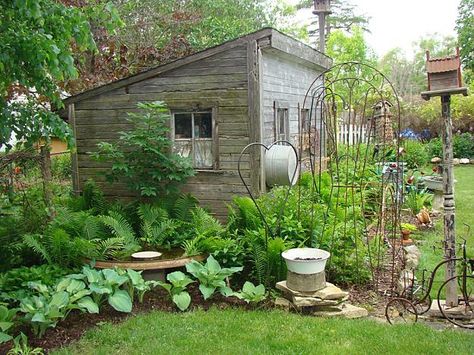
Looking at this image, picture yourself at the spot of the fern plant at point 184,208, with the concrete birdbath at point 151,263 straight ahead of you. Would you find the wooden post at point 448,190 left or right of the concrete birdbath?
left
